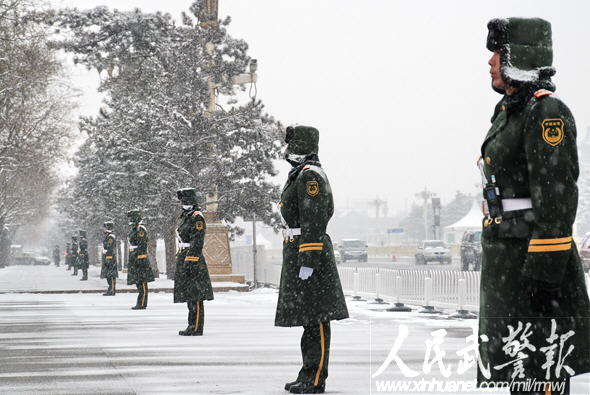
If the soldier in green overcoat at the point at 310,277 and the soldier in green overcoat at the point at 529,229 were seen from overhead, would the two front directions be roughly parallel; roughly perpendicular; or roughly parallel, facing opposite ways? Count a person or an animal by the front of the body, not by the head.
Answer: roughly parallel

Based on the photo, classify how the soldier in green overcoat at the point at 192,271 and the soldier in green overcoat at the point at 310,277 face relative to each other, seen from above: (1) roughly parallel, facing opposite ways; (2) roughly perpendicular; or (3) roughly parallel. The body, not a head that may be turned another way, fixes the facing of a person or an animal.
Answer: roughly parallel
